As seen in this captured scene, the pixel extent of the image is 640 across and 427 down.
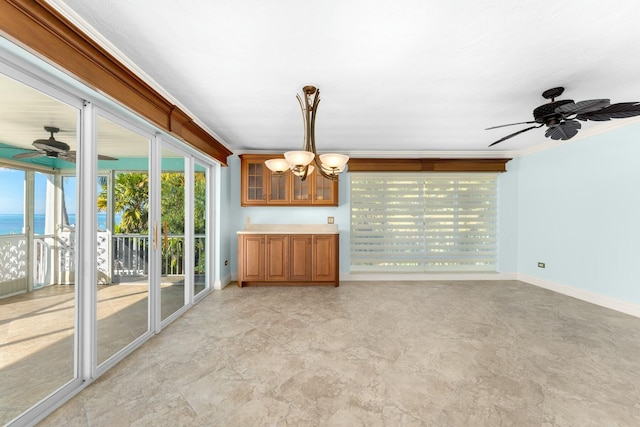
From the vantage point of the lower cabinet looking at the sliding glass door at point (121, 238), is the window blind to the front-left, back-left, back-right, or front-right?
back-left

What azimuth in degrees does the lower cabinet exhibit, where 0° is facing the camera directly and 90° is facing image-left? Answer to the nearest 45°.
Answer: approximately 0°

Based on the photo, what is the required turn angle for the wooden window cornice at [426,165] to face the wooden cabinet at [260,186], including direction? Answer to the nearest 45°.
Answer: approximately 45° to its right

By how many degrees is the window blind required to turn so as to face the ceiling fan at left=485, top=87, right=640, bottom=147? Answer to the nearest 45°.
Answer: approximately 45° to its left

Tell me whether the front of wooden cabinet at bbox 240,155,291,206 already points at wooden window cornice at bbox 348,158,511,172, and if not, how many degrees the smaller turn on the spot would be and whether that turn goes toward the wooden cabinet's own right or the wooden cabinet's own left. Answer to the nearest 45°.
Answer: approximately 90° to the wooden cabinet's own left

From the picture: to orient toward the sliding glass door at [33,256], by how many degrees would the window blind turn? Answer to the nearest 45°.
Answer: approximately 45° to its right

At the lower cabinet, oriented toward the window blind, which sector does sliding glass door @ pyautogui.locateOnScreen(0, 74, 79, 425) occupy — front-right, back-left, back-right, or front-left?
back-right

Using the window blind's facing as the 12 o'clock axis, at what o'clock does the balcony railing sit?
The balcony railing is roughly at 3 o'clock from the window blind.

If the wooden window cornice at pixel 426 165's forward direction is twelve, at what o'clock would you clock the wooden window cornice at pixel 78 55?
the wooden window cornice at pixel 78 55 is roughly at 1 o'clock from the wooden window cornice at pixel 426 165.

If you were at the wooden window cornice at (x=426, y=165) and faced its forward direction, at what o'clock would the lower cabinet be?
The lower cabinet is roughly at 2 o'clock from the wooden window cornice.

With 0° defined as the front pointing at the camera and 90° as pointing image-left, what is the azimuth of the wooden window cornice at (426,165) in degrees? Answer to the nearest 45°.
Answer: approximately 0°
